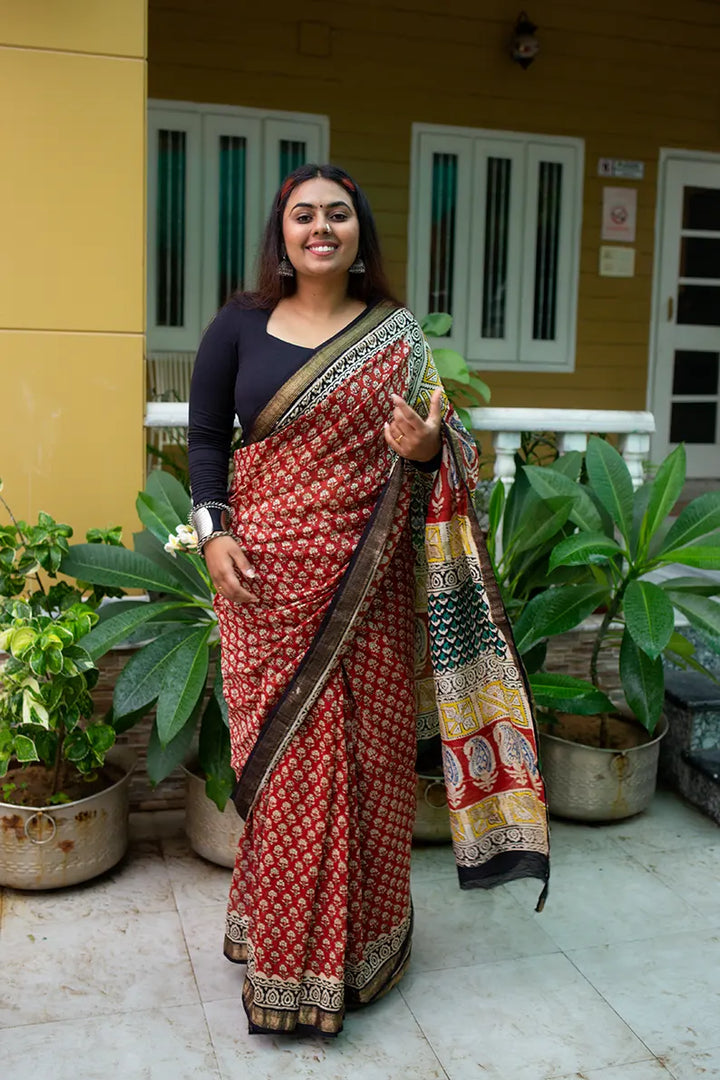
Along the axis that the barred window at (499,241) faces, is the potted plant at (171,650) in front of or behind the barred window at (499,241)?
in front

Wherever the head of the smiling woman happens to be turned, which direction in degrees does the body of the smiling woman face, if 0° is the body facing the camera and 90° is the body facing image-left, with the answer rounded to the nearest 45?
approximately 0°

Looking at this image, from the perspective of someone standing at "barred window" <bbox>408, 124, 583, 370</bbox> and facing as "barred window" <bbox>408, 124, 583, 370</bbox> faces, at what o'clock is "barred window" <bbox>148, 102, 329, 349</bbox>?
"barred window" <bbox>148, 102, 329, 349</bbox> is roughly at 2 o'clock from "barred window" <bbox>408, 124, 583, 370</bbox>.

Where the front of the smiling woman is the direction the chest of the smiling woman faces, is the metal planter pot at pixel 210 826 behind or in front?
behind

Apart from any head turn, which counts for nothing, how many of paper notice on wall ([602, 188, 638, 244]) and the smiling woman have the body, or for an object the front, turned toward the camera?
2

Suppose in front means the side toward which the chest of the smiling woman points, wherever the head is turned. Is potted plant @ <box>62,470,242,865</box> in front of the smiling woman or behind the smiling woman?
behind

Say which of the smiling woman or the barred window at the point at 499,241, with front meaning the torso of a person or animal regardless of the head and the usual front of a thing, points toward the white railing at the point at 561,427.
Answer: the barred window

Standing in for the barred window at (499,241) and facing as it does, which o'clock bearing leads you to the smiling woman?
The smiling woman is roughly at 12 o'clock from the barred window.

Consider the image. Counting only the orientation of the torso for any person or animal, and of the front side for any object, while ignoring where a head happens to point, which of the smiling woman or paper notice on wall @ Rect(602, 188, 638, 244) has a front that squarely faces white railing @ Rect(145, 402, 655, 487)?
the paper notice on wall

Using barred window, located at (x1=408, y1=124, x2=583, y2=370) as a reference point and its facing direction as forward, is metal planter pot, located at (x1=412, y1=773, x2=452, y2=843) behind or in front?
in front

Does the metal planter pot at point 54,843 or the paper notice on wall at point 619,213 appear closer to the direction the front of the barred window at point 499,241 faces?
the metal planter pot
